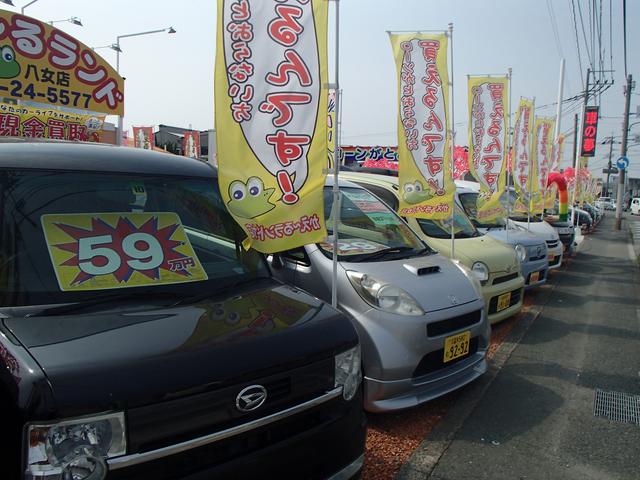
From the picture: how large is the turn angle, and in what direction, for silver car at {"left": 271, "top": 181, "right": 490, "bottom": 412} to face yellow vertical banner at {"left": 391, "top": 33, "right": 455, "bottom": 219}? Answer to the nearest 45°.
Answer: approximately 135° to its left

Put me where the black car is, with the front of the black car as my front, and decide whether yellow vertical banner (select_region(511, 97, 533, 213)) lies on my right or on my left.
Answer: on my left

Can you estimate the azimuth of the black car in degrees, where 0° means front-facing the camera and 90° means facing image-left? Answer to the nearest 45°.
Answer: approximately 315°

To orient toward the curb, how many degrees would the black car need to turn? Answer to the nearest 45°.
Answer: approximately 90° to its left
